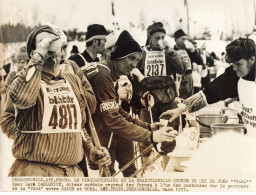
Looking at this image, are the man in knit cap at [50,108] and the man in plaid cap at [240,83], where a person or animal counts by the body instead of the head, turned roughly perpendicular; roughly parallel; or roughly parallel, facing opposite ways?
roughly perpendicular

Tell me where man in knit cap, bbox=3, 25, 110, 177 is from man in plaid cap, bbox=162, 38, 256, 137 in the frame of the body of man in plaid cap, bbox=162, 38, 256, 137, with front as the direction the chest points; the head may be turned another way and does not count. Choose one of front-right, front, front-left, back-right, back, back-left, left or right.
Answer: front-right

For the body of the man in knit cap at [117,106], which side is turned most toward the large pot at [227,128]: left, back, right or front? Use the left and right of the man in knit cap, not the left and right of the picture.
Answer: front

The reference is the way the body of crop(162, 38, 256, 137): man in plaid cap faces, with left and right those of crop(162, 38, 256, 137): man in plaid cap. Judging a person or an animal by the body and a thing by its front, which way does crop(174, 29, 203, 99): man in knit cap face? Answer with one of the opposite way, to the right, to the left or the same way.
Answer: to the left

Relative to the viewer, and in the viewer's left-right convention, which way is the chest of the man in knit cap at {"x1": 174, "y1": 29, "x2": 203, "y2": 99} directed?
facing the viewer and to the right of the viewer

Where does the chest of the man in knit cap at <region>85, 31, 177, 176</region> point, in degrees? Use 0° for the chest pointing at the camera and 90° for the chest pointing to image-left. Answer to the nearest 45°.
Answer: approximately 270°

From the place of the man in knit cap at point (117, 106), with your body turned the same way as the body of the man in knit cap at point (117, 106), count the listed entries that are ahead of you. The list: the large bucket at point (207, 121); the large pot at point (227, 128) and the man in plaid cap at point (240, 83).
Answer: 3

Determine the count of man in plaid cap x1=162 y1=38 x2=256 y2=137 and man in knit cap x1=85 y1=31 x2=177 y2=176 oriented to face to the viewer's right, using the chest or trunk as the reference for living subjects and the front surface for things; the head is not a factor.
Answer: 1
